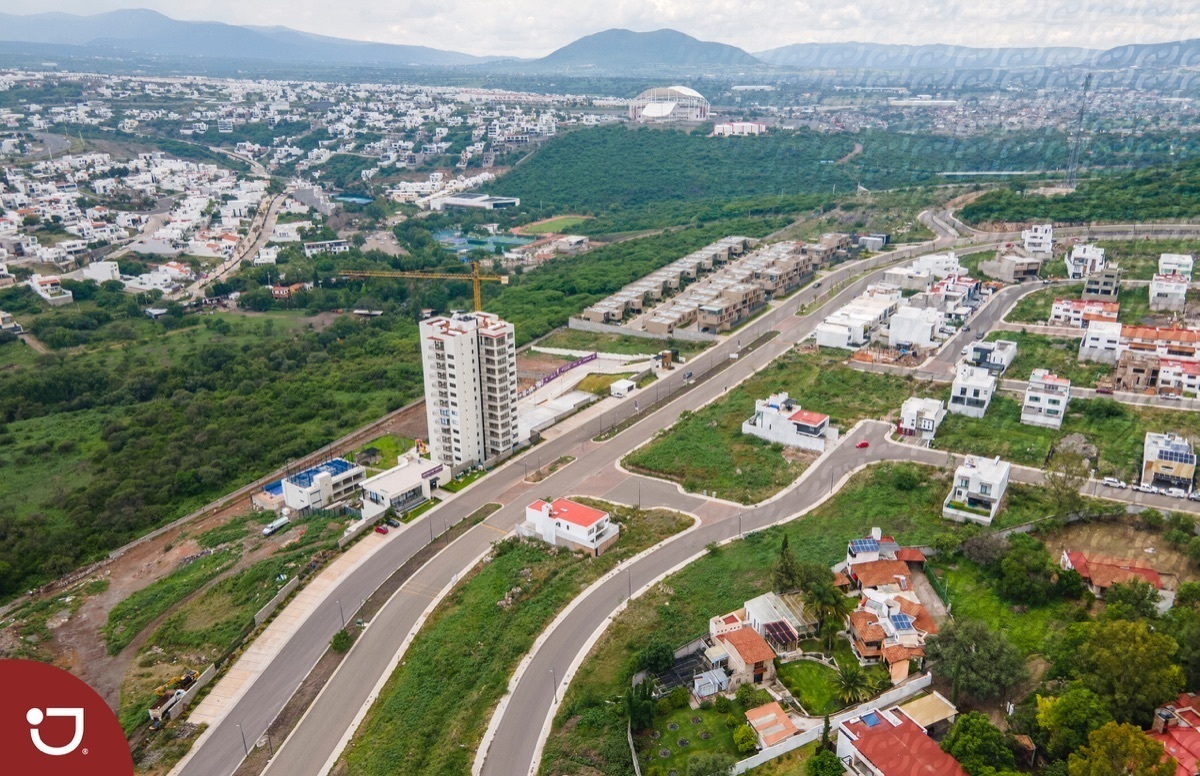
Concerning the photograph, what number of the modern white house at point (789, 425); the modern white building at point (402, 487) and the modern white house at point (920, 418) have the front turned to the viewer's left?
0

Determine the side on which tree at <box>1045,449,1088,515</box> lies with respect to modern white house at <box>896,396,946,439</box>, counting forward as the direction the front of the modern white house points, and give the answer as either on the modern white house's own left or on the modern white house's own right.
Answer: on the modern white house's own left

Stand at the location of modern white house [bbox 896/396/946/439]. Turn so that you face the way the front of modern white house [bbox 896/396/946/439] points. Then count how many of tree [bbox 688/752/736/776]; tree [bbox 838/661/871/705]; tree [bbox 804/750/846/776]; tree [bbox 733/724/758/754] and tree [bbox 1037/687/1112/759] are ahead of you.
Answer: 5

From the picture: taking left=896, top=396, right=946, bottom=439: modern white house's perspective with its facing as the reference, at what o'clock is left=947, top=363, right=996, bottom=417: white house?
The white house is roughly at 7 o'clock from the modern white house.

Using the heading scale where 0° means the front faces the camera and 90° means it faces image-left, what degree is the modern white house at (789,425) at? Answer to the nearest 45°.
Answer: approximately 315°

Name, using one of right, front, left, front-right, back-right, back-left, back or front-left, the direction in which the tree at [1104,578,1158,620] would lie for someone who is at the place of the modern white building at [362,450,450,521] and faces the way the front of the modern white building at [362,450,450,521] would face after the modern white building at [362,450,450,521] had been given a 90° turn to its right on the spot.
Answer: left

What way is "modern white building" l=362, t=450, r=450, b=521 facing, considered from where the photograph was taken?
facing the viewer and to the right of the viewer

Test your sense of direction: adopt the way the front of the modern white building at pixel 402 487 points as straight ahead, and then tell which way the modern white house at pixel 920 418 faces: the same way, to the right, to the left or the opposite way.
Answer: to the right

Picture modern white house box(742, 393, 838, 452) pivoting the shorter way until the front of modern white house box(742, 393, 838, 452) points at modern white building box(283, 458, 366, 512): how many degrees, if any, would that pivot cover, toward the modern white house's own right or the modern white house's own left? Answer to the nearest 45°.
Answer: approximately 135° to the modern white house's own right

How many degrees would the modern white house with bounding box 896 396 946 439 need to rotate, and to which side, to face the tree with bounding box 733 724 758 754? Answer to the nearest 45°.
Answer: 0° — it already faces it

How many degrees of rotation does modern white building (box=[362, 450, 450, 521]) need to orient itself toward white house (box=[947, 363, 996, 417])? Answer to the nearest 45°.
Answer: approximately 45° to its left

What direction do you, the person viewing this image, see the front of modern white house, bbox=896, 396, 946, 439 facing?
facing the viewer

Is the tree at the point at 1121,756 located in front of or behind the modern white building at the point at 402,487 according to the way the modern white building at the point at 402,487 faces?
in front

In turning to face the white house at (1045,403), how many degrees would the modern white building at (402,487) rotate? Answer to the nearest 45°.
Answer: approximately 45° to its left

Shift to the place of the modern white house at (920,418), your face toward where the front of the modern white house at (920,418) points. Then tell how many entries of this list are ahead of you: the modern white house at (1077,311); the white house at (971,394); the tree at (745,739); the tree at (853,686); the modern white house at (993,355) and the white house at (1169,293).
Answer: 2

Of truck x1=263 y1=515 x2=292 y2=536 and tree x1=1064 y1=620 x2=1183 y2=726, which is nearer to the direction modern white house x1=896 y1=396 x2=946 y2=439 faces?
the tree

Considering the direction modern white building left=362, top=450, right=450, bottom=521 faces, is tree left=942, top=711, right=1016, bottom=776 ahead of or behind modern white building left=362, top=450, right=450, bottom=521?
ahead

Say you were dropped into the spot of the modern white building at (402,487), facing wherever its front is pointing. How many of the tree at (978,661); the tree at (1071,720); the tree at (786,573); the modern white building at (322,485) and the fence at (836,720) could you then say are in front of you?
4

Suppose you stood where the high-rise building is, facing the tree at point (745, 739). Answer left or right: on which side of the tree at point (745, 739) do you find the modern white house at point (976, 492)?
left

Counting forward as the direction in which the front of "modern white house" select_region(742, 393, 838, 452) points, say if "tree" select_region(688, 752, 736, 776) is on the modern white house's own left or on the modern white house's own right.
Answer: on the modern white house's own right

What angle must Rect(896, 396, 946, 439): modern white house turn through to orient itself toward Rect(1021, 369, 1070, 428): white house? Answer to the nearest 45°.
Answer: approximately 135° to its left
